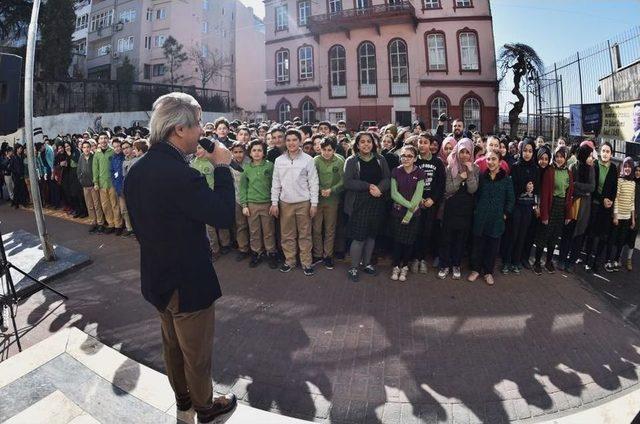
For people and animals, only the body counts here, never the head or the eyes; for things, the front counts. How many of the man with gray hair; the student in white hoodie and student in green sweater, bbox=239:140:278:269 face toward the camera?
2

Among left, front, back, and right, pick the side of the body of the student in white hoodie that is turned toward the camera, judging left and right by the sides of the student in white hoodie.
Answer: front

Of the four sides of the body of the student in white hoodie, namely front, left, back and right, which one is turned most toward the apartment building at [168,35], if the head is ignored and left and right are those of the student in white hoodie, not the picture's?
back

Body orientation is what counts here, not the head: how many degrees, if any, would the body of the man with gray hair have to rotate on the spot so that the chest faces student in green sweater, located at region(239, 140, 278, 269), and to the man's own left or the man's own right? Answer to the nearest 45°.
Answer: approximately 45° to the man's own left

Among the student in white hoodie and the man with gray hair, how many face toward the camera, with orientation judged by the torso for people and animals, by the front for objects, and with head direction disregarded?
1

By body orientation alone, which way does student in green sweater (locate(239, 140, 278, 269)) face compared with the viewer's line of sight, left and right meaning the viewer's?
facing the viewer

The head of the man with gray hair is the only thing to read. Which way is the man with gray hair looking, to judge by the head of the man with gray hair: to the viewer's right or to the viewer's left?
to the viewer's right

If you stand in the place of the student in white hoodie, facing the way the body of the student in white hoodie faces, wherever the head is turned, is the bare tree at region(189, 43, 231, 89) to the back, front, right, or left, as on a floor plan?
back

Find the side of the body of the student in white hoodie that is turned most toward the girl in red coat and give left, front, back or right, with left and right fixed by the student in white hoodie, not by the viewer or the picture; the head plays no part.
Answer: left

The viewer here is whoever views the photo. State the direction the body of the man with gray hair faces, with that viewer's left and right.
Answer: facing away from the viewer and to the right of the viewer

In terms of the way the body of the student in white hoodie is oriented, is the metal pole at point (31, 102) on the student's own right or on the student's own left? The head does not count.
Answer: on the student's own right

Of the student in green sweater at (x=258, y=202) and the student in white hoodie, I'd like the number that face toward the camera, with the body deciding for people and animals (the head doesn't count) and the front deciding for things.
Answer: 2

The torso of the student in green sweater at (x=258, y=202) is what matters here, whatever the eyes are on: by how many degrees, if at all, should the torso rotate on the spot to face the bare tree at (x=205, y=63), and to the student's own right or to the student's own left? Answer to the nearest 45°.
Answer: approximately 180°
